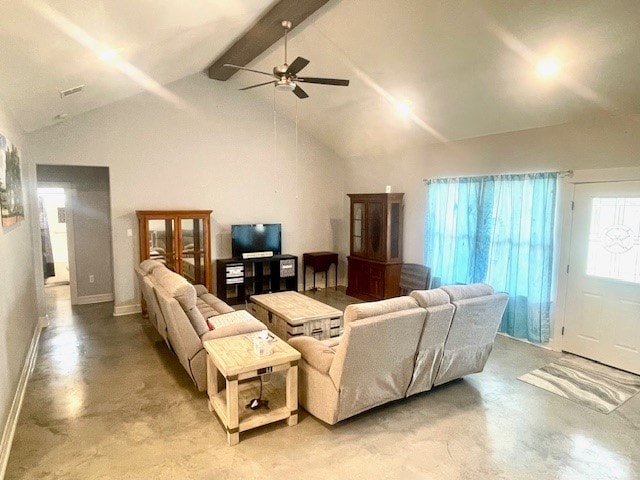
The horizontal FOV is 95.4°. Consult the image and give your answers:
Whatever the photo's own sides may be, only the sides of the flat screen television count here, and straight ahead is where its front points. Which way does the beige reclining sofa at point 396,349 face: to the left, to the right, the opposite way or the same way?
the opposite way

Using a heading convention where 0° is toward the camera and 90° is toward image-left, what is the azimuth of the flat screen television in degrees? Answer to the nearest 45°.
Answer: approximately 0°

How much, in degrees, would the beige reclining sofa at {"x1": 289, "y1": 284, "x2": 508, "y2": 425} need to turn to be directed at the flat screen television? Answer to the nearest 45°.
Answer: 0° — it already faces it

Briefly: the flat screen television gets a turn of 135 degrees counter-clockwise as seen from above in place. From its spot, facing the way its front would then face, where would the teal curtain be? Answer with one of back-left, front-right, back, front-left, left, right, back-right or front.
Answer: right

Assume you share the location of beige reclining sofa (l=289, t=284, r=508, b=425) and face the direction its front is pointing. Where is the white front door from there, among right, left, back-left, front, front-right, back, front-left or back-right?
right

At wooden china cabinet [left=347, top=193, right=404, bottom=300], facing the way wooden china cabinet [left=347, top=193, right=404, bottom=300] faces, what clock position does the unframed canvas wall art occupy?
The unframed canvas wall art is roughly at 12 o'clock from the wooden china cabinet.

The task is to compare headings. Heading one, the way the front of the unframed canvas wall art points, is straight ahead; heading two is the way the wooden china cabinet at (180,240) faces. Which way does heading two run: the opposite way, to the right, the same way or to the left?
to the right

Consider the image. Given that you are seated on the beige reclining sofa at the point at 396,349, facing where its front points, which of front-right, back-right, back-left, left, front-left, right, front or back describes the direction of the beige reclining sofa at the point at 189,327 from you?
front-left

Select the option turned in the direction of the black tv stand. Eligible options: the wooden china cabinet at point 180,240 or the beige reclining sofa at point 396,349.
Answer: the beige reclining sofa

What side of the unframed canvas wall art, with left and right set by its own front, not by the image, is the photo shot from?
right

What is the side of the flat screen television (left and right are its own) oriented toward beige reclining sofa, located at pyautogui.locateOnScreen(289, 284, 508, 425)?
front

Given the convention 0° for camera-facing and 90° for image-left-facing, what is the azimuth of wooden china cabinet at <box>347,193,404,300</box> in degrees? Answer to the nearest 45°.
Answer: approximately 45°

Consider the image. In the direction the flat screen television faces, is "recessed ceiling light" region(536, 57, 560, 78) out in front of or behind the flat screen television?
in front

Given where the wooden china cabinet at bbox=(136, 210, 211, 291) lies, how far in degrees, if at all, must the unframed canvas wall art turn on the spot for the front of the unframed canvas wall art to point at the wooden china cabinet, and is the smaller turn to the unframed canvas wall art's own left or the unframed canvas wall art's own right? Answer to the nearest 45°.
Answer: approximately 45° to the unframed canvas wall art's own left

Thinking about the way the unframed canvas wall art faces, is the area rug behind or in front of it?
in front
